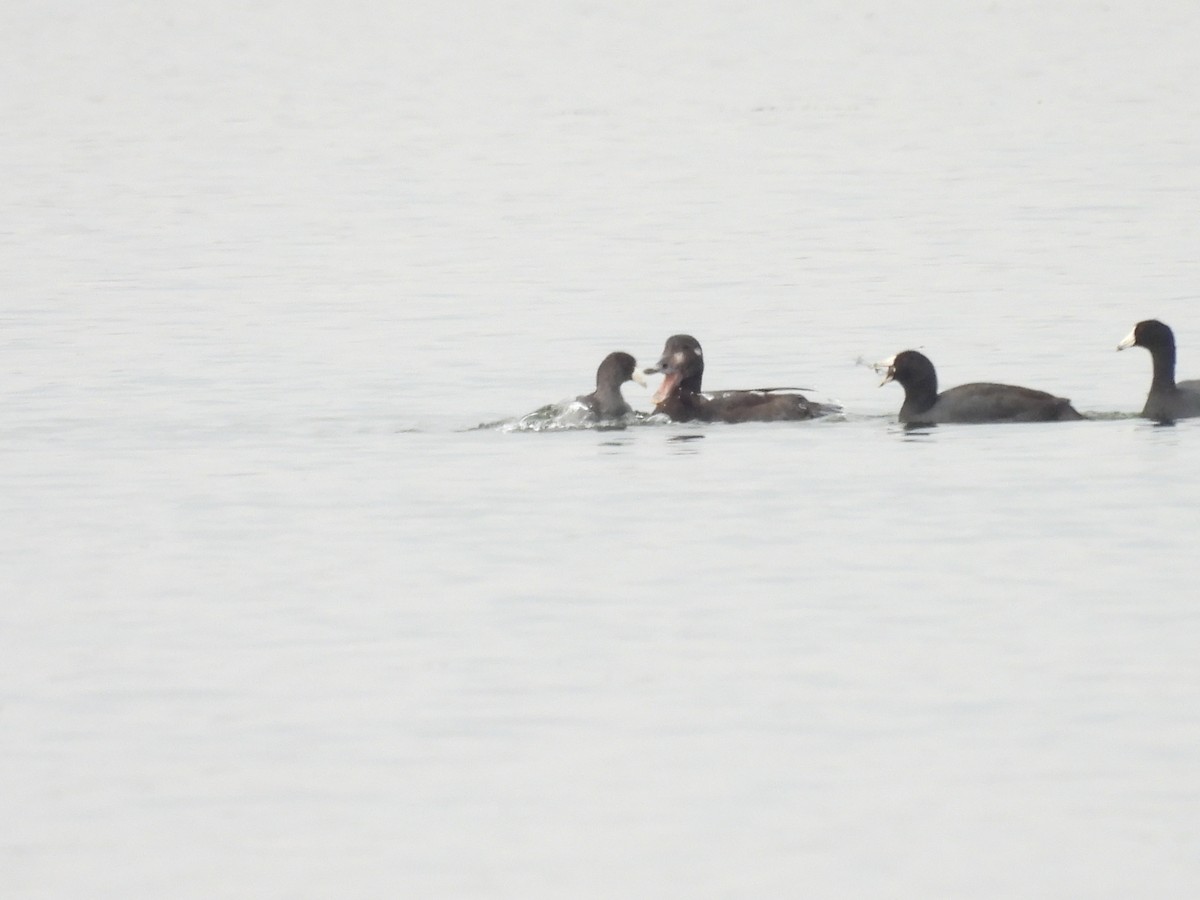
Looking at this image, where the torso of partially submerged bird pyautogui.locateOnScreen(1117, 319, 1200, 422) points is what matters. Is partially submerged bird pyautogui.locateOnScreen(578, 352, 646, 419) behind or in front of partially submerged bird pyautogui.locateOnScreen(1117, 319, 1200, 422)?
in front

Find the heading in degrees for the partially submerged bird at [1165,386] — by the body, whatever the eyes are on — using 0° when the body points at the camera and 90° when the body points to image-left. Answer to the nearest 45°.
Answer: approximately 90°
